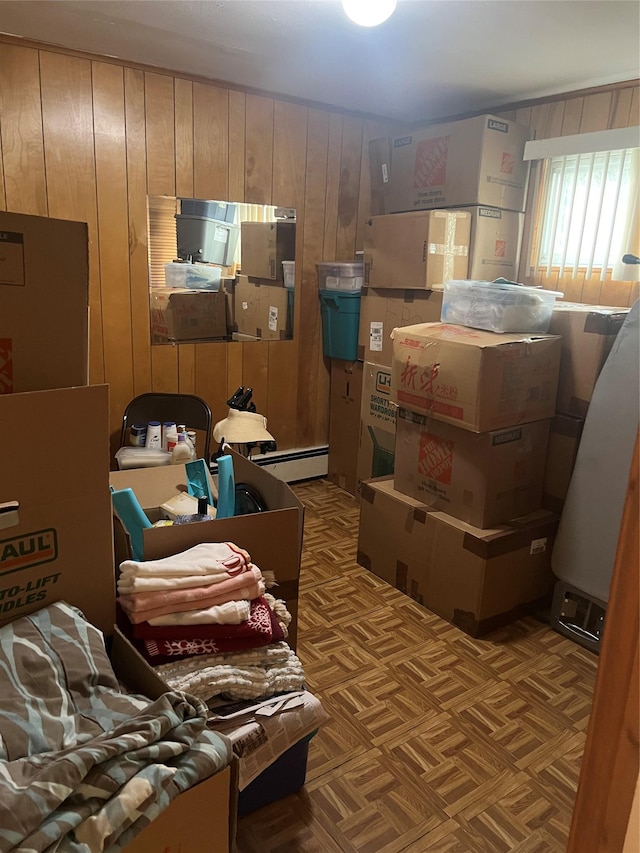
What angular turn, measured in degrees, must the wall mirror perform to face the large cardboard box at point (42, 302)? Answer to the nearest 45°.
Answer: approximately 45° to its right

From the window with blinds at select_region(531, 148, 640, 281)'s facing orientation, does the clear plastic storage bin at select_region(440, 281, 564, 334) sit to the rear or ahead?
ahead

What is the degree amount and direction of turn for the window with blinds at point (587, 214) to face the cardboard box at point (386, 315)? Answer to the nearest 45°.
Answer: approximately 45° to its right

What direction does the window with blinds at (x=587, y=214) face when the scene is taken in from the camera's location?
facing the viewer and to the left of the viewer

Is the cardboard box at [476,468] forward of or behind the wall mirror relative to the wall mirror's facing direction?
forward

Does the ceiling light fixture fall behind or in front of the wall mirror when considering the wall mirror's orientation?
in front

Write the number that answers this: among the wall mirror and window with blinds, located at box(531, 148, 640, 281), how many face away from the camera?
0

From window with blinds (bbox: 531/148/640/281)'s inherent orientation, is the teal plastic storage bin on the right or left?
on its right

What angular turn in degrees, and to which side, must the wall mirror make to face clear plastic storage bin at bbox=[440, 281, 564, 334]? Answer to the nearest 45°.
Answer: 0° — it already faces it

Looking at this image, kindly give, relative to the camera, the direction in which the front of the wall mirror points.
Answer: facing the viewer and to the right of the viewer
